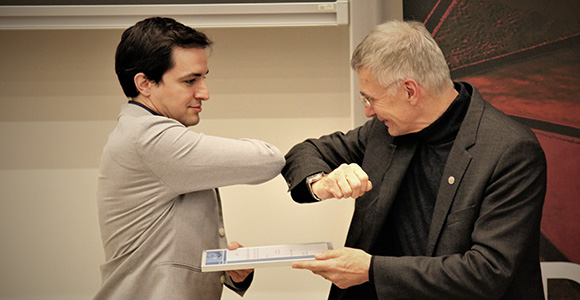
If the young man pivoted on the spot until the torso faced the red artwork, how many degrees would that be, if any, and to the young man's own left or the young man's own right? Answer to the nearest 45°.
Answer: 0° — they already face it

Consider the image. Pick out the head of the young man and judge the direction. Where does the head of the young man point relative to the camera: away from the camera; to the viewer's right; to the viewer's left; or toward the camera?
to the viewer's right

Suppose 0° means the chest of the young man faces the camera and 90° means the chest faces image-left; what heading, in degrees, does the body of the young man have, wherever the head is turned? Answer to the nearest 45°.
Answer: approximately 270°
